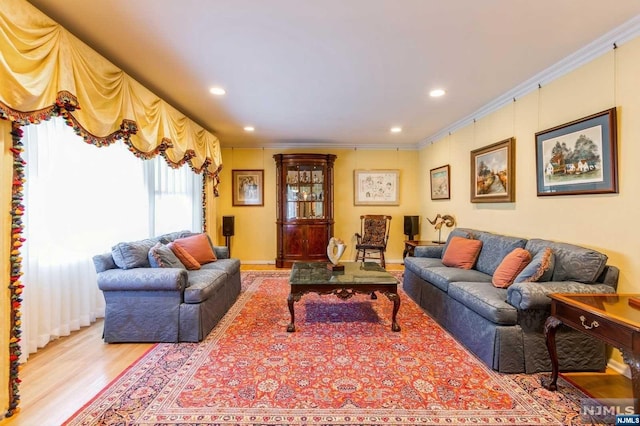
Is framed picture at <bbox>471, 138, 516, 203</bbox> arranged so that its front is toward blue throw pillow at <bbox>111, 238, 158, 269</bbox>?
yes

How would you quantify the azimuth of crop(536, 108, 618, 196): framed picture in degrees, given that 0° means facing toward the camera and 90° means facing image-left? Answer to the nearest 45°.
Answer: approximately 45°

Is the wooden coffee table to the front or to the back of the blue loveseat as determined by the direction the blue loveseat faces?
to the front

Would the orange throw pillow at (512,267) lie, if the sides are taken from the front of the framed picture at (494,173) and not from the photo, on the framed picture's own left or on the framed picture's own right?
on the framed picture's own left

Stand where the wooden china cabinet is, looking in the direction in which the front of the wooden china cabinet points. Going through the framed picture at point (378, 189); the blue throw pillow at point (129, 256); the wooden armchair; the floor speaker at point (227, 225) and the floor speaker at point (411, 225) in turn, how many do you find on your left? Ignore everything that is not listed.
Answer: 3

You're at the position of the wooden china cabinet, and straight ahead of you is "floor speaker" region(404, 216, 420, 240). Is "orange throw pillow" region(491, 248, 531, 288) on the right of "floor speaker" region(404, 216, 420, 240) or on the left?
right

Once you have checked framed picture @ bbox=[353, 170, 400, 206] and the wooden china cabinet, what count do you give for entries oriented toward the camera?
2

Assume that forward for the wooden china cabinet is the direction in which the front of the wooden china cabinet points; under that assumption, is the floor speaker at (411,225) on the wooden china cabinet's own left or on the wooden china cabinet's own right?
on the wooden china cabinet's own left

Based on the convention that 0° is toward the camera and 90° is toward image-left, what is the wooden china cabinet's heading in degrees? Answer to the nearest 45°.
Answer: approximately 0°

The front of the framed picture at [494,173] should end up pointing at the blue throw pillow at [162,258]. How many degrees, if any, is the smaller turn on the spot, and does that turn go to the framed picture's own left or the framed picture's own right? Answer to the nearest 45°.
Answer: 0° — it already faces it

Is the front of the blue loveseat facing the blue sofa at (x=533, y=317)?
yes

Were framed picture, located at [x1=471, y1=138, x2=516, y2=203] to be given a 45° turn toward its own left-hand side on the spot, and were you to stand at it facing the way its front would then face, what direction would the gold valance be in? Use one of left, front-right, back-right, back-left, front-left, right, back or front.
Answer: front-right

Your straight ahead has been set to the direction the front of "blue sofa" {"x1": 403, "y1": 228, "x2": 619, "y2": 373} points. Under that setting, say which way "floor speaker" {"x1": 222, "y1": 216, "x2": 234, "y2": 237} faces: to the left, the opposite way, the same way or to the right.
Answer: to the left

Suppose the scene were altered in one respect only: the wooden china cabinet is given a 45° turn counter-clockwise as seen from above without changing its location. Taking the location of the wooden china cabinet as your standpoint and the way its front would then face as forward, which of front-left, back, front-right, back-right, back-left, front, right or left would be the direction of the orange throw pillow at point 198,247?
right

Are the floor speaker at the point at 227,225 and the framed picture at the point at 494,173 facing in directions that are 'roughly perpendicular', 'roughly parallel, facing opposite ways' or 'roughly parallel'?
roughly perpendicular

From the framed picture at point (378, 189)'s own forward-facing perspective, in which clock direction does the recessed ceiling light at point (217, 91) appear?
The recessed ceiling light is roughly at 1 o'clock from the framed picture.

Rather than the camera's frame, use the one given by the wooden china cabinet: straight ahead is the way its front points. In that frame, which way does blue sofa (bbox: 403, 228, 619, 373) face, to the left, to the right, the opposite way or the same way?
to the right

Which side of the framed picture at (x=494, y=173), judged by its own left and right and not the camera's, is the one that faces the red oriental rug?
front

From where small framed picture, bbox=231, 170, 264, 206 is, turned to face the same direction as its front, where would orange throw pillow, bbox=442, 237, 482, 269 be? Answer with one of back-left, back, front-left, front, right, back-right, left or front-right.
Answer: front-left
